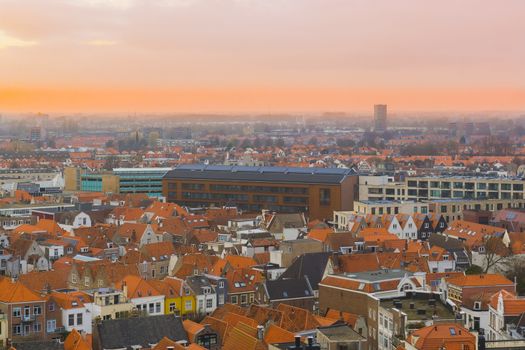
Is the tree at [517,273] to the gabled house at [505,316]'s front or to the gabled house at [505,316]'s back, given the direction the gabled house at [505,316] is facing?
to the back

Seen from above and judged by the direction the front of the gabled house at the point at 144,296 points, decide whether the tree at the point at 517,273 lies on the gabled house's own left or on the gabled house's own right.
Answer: on the gabled house's own left

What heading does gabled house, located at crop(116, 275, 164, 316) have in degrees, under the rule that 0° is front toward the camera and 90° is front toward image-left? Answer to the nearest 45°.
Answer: approximately 0°

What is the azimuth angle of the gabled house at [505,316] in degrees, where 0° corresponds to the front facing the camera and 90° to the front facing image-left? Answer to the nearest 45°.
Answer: approximately 45°

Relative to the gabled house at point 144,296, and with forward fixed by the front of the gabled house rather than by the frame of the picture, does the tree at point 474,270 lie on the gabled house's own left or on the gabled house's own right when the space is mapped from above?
on the gabled house's own left

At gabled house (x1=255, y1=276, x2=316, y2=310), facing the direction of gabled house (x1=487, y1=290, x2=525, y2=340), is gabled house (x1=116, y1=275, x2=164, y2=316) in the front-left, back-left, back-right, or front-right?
back-right

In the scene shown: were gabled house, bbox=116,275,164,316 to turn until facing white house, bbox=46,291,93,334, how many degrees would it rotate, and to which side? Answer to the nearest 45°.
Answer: approximately 45° to its right

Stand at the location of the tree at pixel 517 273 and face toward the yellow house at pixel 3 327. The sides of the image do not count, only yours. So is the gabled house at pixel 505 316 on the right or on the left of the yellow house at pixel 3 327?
left
